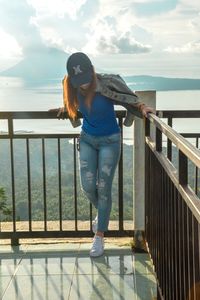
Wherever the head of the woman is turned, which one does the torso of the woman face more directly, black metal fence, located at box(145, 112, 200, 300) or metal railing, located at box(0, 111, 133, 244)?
the black metal fence

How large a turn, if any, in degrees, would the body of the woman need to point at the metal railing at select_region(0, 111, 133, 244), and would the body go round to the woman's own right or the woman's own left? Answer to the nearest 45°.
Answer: approximately 135° to the woman's own right

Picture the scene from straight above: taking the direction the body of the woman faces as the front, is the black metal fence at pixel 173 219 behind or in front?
in front

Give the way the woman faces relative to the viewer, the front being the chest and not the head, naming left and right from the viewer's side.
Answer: facing the viewer

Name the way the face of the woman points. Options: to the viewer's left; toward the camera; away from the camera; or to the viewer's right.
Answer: toward the camera
